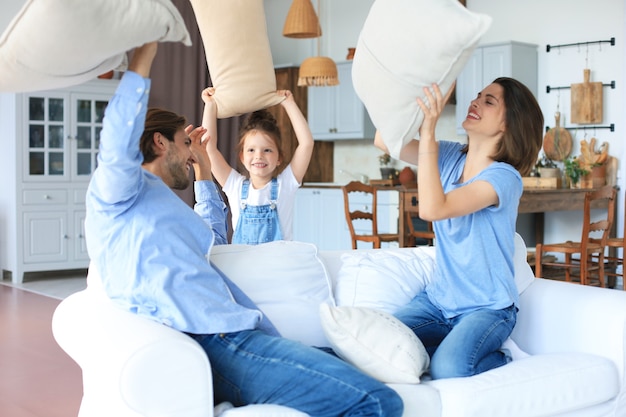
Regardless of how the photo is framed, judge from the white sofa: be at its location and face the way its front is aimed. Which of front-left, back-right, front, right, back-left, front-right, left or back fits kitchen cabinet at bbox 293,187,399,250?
back

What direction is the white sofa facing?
toward the camera

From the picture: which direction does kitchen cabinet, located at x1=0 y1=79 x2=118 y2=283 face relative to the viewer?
toward the camera

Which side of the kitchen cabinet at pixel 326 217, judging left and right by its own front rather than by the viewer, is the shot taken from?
front

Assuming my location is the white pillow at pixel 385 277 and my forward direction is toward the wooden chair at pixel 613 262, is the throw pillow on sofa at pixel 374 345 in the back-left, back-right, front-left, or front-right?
back-right

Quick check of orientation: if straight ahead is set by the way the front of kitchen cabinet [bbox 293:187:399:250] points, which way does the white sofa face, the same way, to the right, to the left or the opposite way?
the same way

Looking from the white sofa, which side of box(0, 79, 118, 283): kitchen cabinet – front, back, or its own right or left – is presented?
front

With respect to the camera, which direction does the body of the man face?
to the viewer's right

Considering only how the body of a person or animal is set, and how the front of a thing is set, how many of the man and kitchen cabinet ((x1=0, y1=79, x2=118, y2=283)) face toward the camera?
1

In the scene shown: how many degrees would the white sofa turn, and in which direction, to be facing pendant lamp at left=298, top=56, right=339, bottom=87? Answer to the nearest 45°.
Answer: approximately 180°

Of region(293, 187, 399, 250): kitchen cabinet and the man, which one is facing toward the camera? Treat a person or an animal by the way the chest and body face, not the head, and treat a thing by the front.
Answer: the kitchen cabinet

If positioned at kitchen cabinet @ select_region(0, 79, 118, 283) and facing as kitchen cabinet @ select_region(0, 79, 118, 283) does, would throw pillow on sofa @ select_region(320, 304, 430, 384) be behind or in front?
in front

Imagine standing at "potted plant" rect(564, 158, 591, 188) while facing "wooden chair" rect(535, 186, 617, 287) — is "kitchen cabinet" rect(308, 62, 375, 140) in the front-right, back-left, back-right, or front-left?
back-right

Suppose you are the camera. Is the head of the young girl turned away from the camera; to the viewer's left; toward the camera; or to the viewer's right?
toward the camera

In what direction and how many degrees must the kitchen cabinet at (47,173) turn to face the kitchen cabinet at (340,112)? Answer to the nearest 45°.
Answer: approximately 90° to its left

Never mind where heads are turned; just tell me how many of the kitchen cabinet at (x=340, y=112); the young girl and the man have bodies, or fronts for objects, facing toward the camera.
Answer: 2

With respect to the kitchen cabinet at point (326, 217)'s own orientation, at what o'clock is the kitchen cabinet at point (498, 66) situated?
the kitchen cabinet at point (498, 66) is roughly at 10 o'clock from the kitchen cabinet at point (326, 217).

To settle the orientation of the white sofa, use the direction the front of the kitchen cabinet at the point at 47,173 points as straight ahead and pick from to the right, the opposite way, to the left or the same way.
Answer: the same way

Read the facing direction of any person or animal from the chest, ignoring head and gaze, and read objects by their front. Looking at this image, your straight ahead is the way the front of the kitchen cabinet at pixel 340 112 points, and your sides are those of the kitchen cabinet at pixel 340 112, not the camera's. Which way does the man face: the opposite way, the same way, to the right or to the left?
to the left

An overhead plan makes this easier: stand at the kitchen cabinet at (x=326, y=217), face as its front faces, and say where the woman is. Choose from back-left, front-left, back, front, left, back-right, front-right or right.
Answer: front

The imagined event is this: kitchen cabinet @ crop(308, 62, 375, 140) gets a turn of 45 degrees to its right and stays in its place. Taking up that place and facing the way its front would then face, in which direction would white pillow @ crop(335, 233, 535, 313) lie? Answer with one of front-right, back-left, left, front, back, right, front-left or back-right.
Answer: front-left

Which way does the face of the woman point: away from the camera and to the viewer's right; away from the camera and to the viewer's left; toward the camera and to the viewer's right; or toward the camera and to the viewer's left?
toward the camera and to the viewer's left

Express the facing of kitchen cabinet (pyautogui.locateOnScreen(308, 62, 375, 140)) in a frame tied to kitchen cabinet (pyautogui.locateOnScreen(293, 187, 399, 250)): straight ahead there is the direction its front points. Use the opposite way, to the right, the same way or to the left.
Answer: the same way
